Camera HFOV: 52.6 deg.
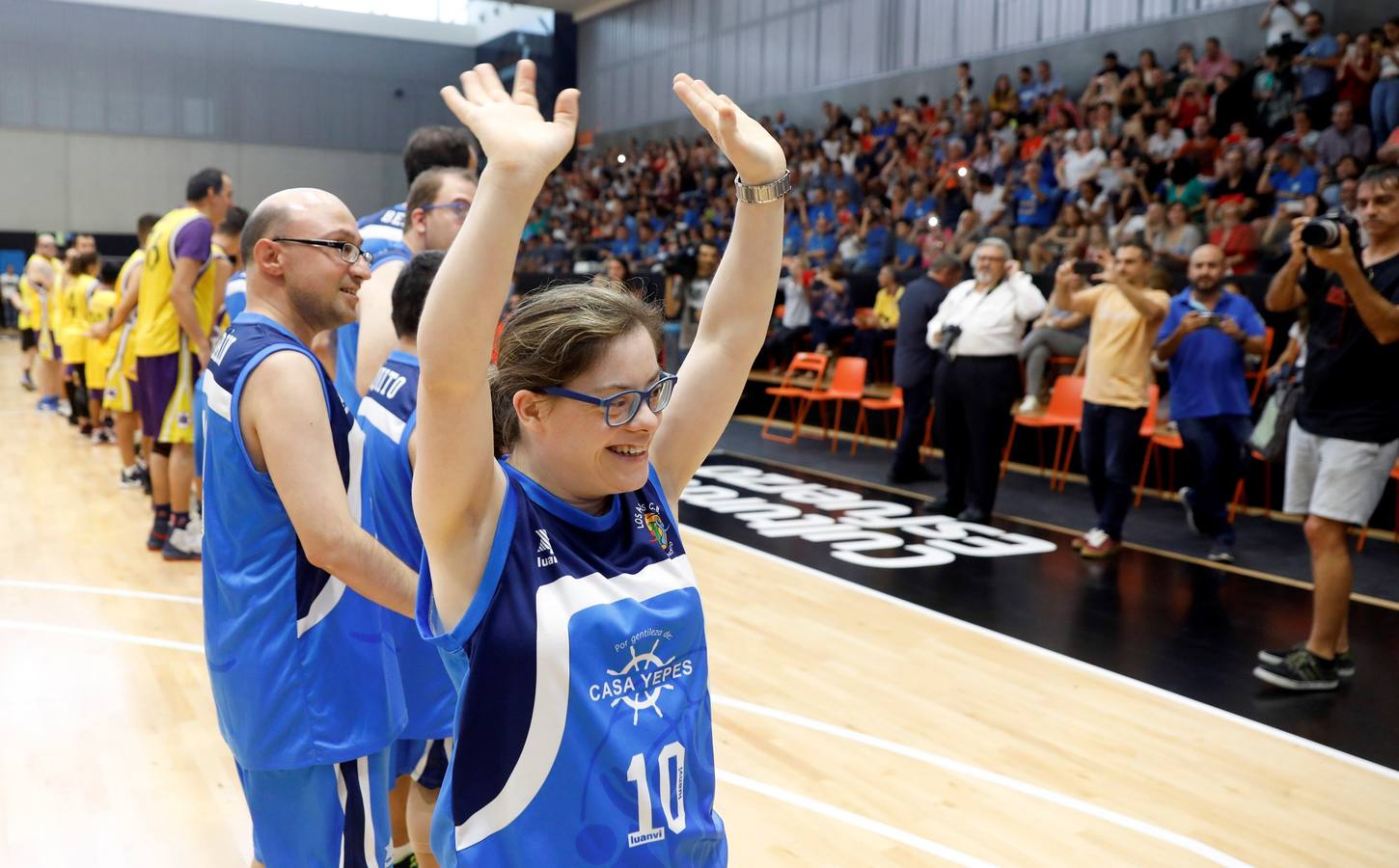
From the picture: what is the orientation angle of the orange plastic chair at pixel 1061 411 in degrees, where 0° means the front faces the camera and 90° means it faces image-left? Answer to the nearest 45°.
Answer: approximately 45°

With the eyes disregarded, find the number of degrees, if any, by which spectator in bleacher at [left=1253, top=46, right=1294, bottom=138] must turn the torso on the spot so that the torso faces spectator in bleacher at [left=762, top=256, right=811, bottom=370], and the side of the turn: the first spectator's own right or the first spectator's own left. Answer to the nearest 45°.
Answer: approximately 45° to the first spectator's own right

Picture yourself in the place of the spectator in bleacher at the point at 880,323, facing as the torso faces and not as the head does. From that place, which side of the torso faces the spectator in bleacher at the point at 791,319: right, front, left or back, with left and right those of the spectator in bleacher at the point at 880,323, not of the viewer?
right

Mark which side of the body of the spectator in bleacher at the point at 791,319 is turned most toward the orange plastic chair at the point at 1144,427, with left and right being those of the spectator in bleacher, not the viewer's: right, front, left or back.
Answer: left

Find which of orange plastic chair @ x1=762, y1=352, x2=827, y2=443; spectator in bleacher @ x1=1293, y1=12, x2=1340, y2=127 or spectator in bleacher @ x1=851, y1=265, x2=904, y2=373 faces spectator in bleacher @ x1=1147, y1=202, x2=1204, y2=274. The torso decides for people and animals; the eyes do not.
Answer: spectator in bleacher @ x1=1293, y1=12, x2=1340, y2=127

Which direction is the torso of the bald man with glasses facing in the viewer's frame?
to the viewer's right

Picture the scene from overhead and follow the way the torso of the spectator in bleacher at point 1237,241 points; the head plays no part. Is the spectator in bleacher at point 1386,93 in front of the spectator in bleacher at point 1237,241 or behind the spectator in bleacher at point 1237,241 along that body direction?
behind

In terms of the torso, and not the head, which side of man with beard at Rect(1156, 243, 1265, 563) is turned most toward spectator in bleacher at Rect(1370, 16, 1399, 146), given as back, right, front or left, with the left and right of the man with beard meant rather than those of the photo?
back

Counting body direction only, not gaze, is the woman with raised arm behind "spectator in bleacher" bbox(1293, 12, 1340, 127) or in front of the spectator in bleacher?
in front

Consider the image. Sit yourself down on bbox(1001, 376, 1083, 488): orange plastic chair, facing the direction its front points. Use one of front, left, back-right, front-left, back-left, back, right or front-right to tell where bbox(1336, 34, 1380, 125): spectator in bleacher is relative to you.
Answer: back

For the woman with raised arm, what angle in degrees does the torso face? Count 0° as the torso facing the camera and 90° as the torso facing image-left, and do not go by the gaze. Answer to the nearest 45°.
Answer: approximately 315°
